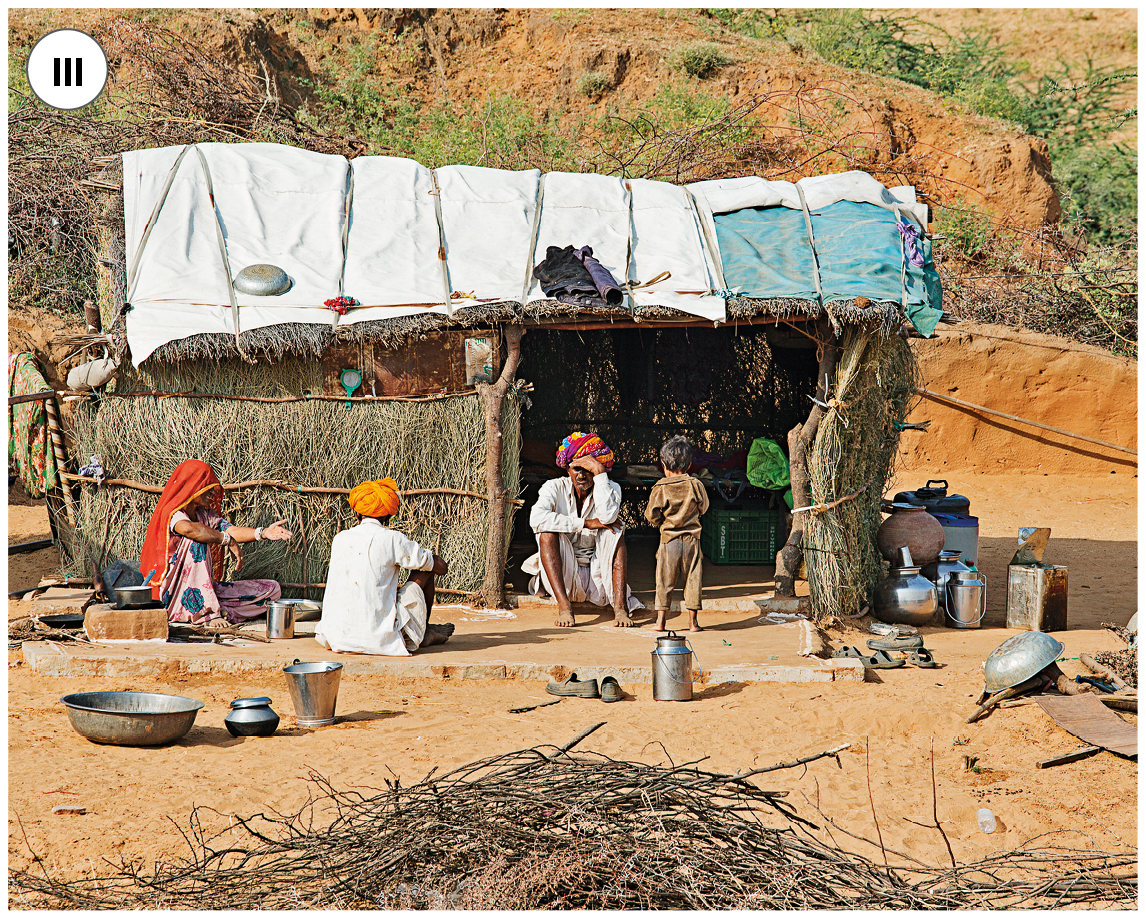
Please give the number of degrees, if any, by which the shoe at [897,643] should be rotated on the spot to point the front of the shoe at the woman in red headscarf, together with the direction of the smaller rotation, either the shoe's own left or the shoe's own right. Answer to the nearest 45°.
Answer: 0° — it already faces them

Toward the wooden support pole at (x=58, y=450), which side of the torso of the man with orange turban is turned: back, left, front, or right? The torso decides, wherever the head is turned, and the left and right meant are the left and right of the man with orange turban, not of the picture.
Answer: left

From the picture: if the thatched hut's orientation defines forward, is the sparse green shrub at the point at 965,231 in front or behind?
behind

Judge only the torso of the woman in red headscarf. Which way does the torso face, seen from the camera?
to the viewer's right

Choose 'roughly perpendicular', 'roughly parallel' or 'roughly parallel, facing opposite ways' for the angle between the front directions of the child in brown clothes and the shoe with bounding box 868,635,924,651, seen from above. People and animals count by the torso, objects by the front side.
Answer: roughly perpendicular

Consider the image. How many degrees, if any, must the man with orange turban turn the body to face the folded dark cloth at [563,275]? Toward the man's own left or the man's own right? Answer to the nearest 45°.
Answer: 0° — they already face it

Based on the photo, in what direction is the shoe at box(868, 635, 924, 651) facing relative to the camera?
to the viewer's left

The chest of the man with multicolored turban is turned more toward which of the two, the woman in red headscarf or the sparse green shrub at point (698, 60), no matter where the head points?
the woman in red headscarf

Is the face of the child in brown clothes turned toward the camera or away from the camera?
away from the camera
